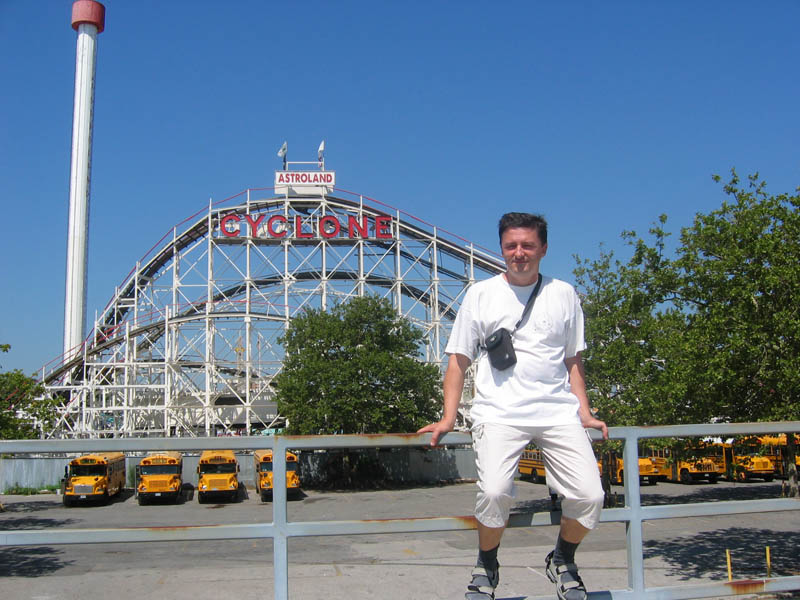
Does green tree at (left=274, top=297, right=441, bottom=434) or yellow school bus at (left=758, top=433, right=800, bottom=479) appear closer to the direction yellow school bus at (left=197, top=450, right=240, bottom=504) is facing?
the yellow school bus

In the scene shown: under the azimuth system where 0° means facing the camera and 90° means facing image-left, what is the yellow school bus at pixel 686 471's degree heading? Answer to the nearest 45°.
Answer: approximately 315°

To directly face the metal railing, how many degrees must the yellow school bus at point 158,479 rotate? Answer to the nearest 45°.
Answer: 0° — it already faces it

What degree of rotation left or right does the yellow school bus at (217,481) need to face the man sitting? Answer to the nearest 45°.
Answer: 0° — it already faces them

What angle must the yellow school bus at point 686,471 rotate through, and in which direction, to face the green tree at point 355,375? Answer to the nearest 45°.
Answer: approximately 135° to its right
